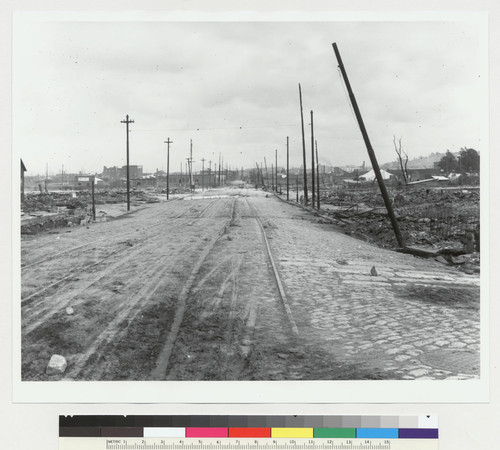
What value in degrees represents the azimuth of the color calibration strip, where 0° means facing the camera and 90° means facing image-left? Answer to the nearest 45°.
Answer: approximately 0°
